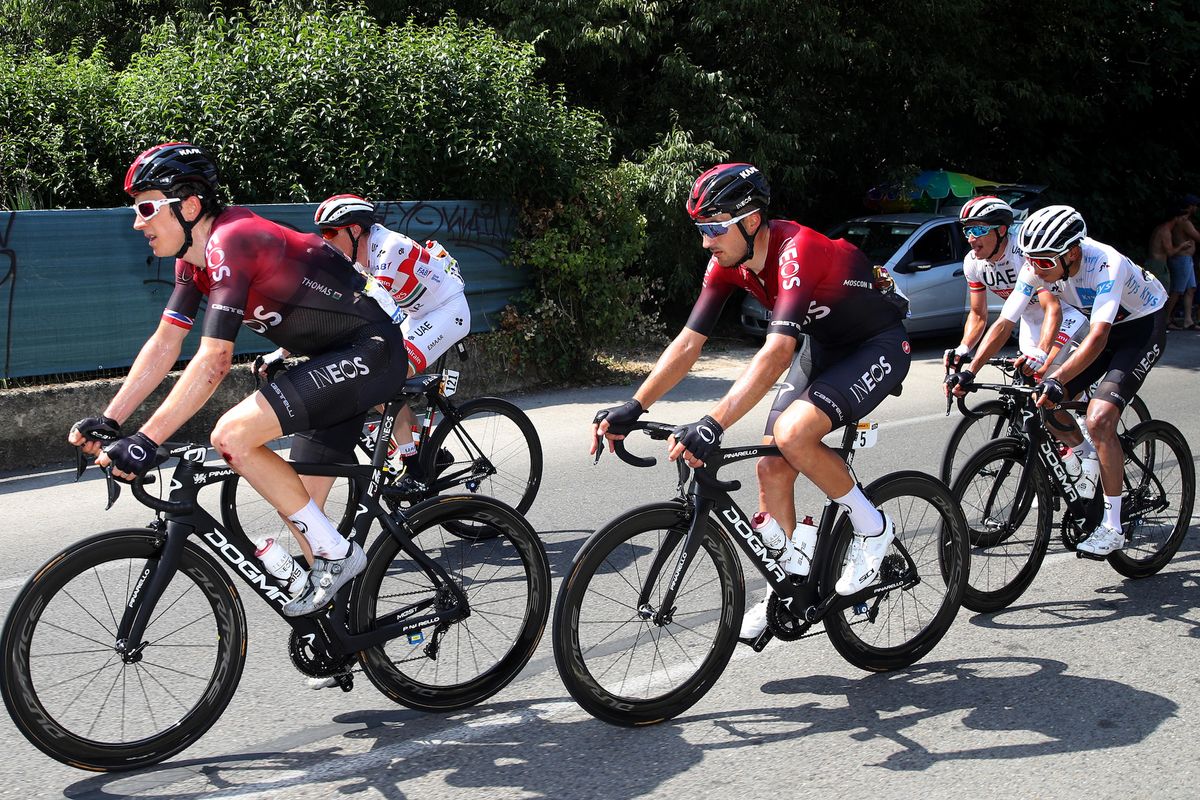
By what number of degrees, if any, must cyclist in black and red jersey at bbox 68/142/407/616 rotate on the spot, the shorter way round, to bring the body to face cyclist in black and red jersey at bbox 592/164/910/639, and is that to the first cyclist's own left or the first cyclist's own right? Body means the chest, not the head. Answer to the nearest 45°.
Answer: approximately 180°

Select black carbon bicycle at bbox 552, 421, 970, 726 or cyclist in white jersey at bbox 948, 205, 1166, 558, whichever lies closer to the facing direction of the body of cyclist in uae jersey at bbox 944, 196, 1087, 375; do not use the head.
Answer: the black carbon bicycle

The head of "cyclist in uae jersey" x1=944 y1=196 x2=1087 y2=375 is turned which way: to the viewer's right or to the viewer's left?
to the viewer's left

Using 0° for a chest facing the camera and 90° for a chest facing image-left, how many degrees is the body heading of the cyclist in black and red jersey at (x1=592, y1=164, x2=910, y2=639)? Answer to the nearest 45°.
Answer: approximately 45°

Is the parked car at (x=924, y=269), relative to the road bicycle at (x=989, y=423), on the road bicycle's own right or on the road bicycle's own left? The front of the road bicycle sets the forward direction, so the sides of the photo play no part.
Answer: on the road bicycle's own right

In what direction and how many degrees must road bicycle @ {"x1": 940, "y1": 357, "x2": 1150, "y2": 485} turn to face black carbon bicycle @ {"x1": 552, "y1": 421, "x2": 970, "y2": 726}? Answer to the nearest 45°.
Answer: approximately 45° to its left

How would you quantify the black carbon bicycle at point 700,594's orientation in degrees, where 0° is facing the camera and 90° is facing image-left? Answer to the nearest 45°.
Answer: approximately 45°
